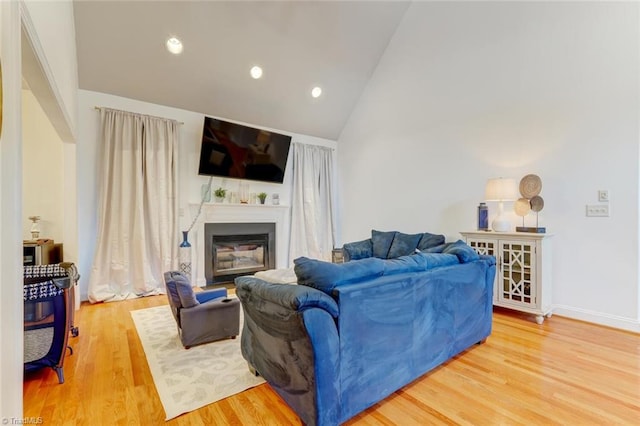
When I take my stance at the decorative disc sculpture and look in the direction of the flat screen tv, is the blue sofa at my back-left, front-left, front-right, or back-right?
front-left

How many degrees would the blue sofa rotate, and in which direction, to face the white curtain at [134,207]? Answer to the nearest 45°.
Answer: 0° — it already faces it

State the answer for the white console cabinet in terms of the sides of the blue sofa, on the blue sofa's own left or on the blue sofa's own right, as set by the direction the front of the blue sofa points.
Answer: on the blue sofa's own right

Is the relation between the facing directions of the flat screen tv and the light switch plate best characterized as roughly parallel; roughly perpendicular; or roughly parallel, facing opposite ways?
roughly perpendicular

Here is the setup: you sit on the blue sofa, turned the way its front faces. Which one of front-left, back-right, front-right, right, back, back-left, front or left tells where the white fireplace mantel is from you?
front

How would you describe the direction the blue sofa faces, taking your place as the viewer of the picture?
facing away from the viewer and to the left of the viewer

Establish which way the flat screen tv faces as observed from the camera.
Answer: facing the viewer and to the right of the viewer

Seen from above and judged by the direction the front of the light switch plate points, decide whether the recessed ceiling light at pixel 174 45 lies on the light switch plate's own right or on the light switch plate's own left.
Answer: on the light switch plate's own right

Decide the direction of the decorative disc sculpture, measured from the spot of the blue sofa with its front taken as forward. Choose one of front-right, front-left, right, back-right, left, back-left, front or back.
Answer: right

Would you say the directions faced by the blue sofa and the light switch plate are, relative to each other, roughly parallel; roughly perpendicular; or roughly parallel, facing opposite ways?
roughly perpendicular
